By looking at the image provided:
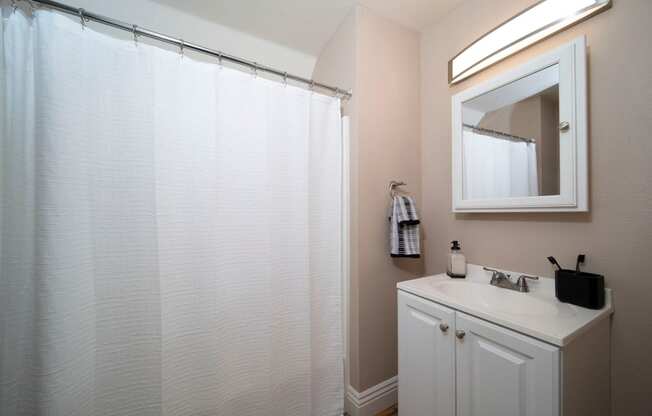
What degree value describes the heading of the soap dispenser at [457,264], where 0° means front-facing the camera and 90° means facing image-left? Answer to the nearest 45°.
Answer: approximately 45°

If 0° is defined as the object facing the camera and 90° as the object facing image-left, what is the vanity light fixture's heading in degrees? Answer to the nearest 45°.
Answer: approximately 45°

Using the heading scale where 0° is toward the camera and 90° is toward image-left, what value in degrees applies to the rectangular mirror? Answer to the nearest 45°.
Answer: approximately 45°
